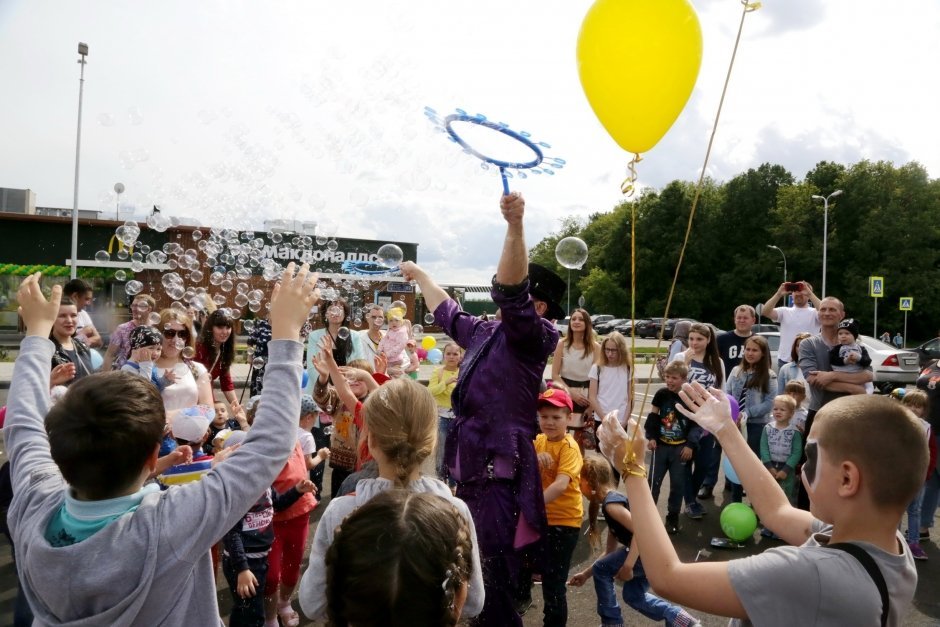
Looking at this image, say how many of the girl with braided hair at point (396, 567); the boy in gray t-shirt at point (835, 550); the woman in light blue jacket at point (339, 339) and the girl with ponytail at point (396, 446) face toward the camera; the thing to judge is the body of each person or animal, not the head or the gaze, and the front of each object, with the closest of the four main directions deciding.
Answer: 1

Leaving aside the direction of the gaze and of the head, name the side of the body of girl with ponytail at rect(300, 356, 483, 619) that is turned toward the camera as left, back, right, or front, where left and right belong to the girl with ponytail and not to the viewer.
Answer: back

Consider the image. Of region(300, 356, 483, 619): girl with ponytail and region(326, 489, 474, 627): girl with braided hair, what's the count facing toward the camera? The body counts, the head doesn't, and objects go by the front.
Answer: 0

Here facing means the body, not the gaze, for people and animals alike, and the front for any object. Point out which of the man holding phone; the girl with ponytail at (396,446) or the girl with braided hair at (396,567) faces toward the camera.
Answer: the man holding phone

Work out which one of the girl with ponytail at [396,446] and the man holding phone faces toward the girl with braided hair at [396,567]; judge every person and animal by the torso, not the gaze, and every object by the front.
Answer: the man holding phone

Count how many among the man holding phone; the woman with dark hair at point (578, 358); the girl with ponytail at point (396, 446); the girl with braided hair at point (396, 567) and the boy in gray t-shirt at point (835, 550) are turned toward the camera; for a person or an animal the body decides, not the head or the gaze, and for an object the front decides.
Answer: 2

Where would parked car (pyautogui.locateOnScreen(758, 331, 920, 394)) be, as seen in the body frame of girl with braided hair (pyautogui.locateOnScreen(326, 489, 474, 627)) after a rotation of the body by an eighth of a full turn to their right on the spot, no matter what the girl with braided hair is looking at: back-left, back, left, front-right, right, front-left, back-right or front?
front

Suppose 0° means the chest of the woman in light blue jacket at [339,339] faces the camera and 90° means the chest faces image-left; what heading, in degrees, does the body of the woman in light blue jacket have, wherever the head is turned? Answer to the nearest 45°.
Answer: approximately 0°

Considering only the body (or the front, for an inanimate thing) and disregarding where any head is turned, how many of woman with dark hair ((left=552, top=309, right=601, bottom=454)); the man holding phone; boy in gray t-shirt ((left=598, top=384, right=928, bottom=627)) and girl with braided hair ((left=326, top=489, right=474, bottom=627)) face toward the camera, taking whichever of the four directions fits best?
2

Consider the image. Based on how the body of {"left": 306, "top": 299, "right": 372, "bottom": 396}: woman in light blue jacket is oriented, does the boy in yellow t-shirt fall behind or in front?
in front

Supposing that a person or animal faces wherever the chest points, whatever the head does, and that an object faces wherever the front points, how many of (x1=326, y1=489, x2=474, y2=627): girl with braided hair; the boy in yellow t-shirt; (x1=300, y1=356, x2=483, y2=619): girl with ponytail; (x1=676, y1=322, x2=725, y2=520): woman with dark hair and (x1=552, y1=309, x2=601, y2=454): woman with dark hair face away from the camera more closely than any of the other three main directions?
2

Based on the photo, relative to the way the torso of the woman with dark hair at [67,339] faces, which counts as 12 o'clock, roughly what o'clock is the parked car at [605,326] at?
The parked car is roughly at 9 o'clock from the woman with dark hair.

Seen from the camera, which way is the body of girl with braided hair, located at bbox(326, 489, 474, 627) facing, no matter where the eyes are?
away from the camera

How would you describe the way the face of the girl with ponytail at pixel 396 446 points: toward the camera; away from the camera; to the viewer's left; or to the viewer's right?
away from the camera

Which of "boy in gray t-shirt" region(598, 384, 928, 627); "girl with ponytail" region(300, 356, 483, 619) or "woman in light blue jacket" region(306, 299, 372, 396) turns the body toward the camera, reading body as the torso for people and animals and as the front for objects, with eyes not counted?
the woman in light blue jacket

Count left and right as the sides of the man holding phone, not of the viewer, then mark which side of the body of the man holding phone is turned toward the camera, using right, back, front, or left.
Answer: front

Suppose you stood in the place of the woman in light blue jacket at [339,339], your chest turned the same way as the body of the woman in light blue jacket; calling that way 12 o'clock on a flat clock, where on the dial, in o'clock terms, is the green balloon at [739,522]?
The green balloon is roughly at 10 o'clock from the woman in light blue jacket.

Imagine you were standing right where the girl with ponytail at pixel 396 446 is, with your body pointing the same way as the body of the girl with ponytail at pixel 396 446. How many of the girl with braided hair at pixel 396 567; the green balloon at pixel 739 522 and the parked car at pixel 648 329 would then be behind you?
1

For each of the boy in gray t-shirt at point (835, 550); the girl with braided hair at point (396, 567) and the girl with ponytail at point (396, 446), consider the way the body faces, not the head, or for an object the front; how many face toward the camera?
0
